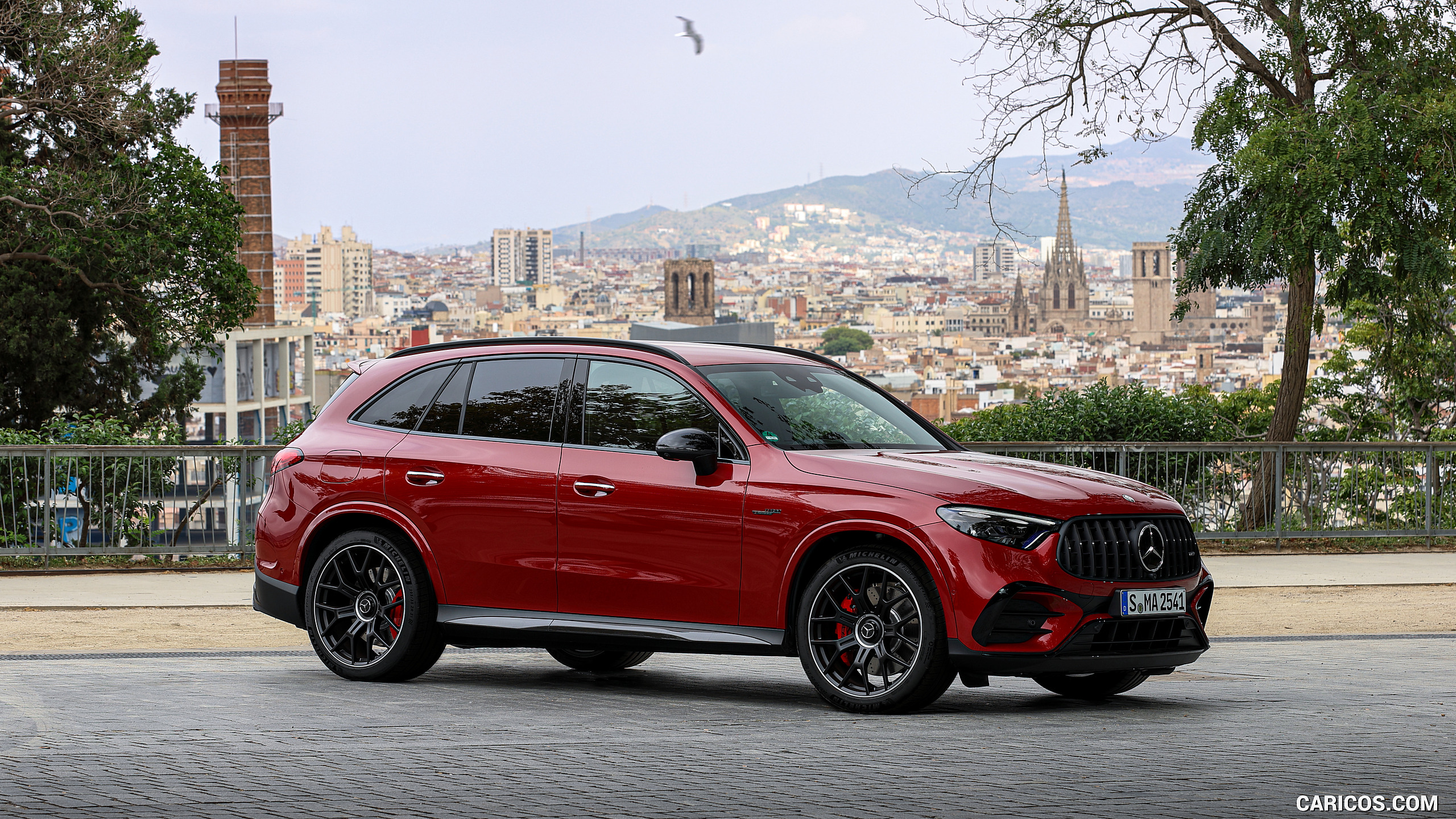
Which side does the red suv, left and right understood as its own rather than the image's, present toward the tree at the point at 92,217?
back

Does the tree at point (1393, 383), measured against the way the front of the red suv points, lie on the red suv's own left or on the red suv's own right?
on the red suv's own left

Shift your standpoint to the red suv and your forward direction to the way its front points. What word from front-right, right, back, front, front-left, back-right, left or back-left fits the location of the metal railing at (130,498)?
back

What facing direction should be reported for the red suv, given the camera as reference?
facing the viewer and to the right of the viewer

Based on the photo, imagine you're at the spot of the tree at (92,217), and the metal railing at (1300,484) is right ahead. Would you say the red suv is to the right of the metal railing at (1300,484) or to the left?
right

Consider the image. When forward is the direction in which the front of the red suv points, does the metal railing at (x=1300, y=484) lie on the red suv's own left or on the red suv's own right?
on the red suv's own left

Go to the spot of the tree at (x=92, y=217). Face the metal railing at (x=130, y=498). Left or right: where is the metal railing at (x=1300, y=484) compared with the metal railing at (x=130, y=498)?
left
